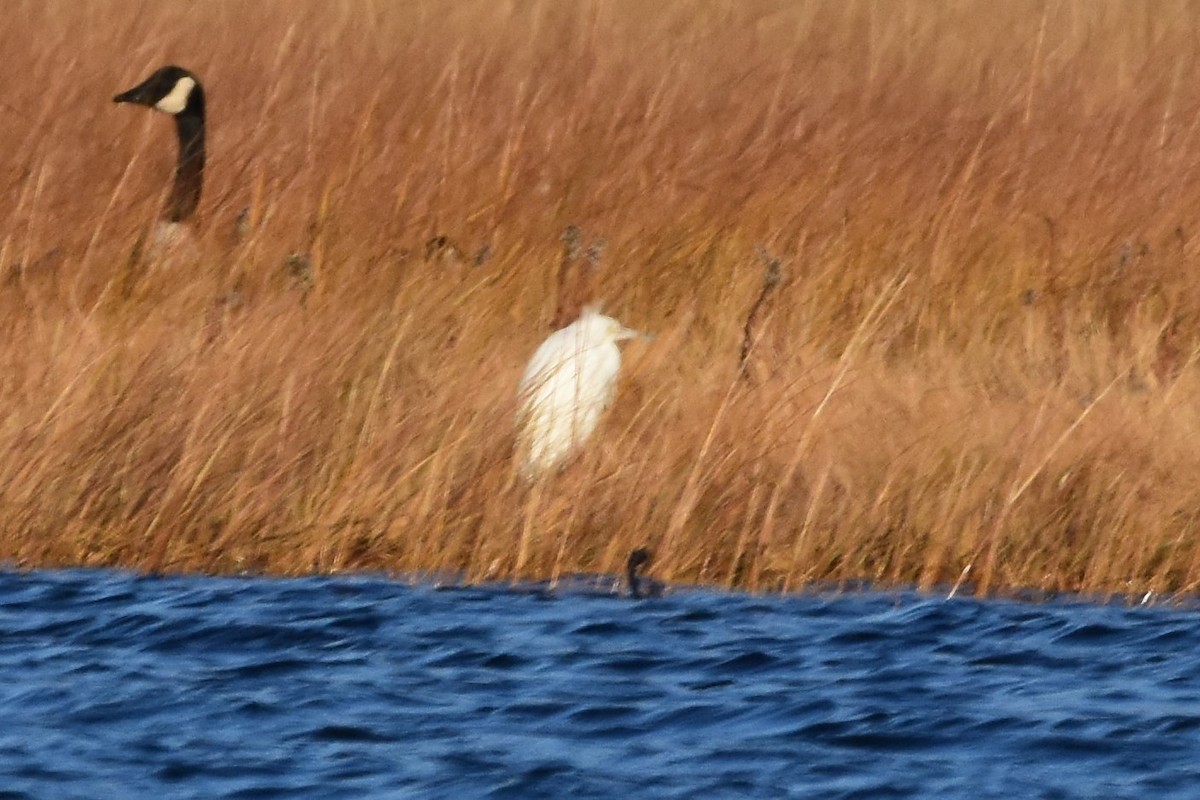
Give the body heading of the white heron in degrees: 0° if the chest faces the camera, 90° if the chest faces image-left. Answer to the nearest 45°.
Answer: approximately 270°

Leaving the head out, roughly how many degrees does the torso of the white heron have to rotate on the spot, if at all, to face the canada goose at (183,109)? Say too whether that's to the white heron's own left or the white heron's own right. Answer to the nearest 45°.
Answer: approximately 135° to the white heron's own left
